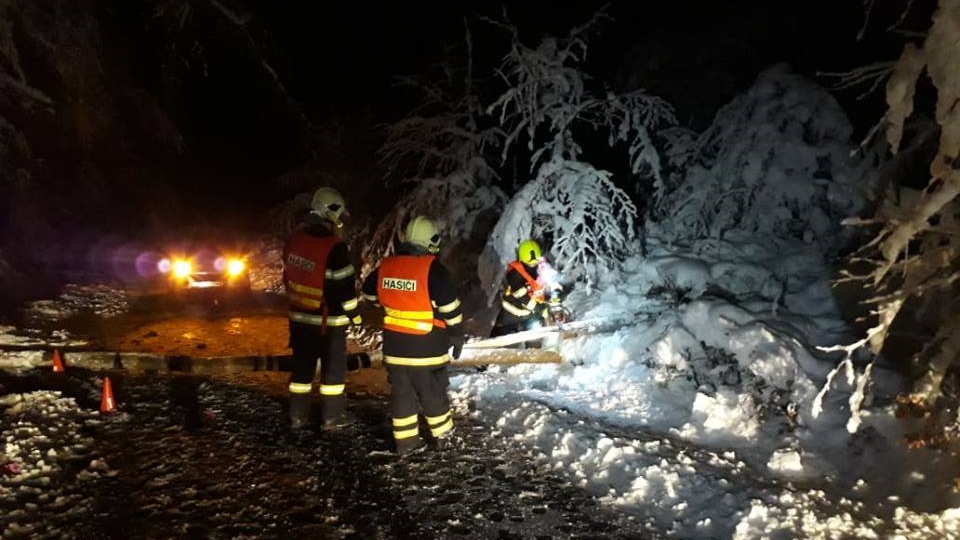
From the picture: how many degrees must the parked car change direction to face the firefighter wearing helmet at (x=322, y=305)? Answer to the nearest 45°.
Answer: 0° — it already faces them

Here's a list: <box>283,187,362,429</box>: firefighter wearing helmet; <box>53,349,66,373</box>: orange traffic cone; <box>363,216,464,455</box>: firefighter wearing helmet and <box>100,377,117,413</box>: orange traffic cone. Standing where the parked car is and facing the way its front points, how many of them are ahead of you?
4

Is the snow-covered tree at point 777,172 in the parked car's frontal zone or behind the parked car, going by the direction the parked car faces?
frontal zone

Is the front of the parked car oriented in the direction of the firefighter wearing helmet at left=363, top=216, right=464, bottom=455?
yes

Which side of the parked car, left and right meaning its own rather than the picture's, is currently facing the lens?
front

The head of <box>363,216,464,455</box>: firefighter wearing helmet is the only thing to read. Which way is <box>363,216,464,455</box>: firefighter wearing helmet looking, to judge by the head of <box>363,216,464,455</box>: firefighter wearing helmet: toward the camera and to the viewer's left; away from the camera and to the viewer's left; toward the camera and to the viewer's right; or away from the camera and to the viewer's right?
away from the camera and to the viewer's right

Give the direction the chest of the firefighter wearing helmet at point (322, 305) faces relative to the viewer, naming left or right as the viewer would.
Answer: facing away from the viewer and to the right of the viewer

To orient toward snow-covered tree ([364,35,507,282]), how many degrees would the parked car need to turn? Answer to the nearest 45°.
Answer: approximately 45° to its left

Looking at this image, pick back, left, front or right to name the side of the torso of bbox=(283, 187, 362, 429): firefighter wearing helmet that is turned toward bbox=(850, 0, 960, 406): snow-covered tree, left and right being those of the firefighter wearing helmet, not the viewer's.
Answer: right

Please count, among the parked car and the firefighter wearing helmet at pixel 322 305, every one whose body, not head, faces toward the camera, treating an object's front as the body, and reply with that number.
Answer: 1

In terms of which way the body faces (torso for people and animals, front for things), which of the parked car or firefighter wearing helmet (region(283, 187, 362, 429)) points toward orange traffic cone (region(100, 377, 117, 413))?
the parked car
